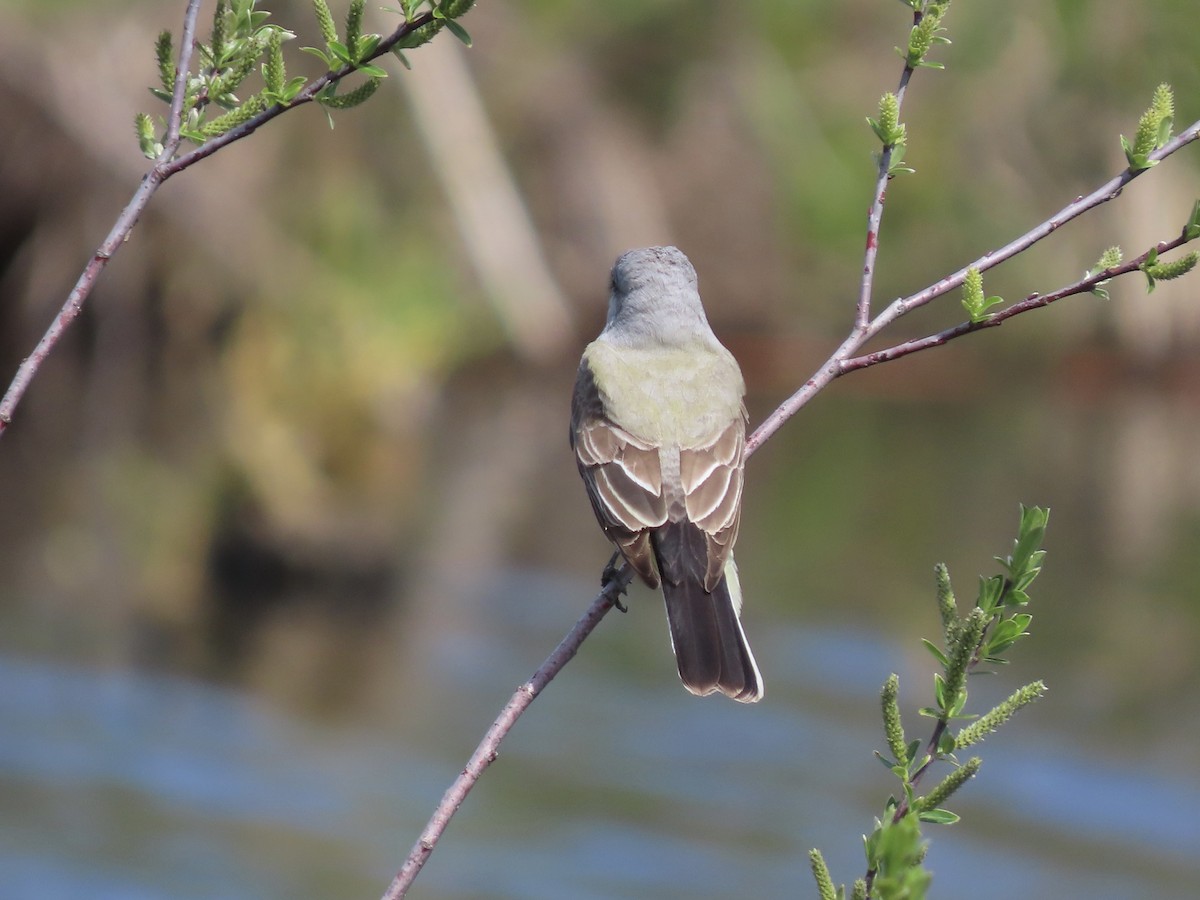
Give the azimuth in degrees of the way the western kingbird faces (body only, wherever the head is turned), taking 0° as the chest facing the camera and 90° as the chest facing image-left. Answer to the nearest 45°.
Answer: approximately 180°
